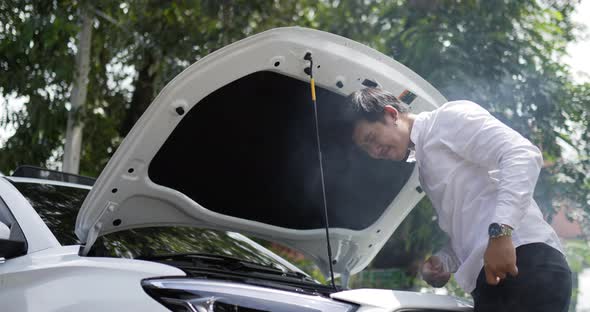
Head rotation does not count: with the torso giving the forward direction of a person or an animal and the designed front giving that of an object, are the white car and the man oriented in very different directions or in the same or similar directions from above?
very different directions

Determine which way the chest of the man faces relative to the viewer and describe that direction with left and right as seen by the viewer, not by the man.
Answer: facing to the left of the viewer

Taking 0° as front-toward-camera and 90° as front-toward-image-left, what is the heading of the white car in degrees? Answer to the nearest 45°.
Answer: approximately 315°

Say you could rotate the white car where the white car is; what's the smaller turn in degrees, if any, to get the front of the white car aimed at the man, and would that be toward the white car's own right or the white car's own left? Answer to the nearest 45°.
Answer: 0° — it already faces them

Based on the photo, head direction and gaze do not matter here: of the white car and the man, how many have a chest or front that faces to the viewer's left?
1

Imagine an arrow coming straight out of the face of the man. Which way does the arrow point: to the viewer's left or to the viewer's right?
to the viewer's left

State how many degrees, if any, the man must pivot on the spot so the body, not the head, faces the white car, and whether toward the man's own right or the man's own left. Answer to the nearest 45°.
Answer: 0° — they already face it
